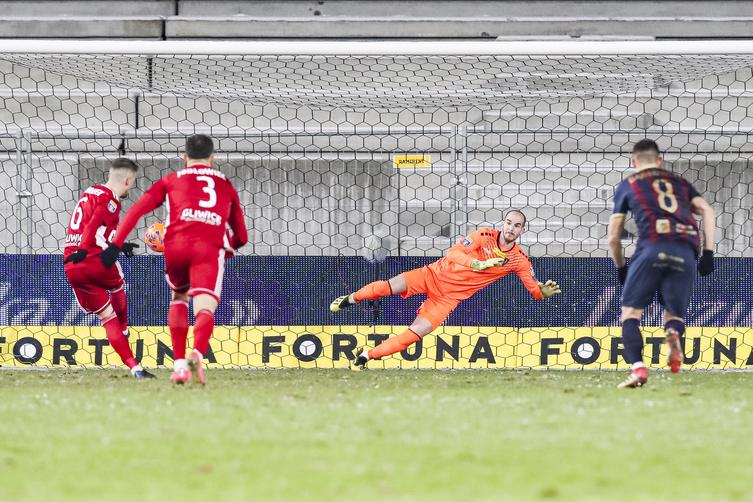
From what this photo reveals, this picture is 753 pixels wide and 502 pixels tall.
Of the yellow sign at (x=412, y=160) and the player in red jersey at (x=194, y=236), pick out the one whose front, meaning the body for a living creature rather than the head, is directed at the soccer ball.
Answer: the player in red jersey

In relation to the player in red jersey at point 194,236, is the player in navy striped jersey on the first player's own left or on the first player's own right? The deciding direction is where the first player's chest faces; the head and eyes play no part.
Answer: on the first player's own right

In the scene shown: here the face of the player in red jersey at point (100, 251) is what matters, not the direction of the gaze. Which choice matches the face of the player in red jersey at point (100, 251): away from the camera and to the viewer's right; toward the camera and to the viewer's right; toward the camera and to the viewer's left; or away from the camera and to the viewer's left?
away from the camera and to the viewer's right

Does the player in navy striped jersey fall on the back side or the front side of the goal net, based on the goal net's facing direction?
on the front side

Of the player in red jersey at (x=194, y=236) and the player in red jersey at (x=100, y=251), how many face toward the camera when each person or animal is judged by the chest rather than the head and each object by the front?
0

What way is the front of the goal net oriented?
toward the camera

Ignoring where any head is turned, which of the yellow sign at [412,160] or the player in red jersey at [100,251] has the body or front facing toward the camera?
the yellow sign

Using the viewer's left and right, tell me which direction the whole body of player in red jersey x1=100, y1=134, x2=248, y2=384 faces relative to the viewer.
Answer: facing away from the viewer

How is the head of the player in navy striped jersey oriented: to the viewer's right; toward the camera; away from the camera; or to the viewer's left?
away from the camera

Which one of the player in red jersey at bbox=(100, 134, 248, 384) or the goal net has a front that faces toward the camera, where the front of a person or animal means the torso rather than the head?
the goal net

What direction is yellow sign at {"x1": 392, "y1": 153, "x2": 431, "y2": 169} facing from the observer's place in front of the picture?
facing the viewer

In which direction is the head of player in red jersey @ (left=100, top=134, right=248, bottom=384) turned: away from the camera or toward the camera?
away from the camera

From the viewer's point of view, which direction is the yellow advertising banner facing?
toward the camera

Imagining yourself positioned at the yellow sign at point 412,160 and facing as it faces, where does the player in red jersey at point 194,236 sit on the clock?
The player in red jersey is roughly at 1 o'clock from the yellow sign.

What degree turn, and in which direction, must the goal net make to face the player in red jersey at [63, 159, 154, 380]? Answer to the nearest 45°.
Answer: approximately 45° to its right

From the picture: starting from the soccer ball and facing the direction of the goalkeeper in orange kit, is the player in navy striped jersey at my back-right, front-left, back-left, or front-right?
front-right
